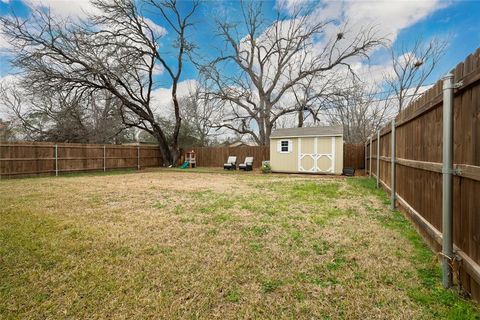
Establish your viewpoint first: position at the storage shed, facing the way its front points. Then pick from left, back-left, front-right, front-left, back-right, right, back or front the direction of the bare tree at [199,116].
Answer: back-right

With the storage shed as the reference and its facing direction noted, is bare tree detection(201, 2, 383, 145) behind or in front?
behind

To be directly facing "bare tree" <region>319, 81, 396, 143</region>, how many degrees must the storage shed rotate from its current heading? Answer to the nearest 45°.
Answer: approximately 135° to its left

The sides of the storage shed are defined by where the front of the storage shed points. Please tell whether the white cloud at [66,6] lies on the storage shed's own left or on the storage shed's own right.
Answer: on the storage shed's own right

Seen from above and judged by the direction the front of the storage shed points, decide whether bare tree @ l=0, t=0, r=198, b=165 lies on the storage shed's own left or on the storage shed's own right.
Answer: on the storage shed's own right

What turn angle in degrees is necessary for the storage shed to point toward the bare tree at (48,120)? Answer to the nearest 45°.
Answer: approximately 90° to its right

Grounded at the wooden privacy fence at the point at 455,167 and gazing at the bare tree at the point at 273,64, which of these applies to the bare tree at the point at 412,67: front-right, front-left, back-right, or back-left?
front-right

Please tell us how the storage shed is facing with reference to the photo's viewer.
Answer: facing the viewer

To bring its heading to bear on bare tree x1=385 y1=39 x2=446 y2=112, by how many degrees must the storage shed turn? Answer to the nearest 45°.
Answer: approximately 135° to its left

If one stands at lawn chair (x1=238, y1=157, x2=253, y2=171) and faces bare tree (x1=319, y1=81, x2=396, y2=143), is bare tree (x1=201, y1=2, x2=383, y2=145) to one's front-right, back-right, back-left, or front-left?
front-left
